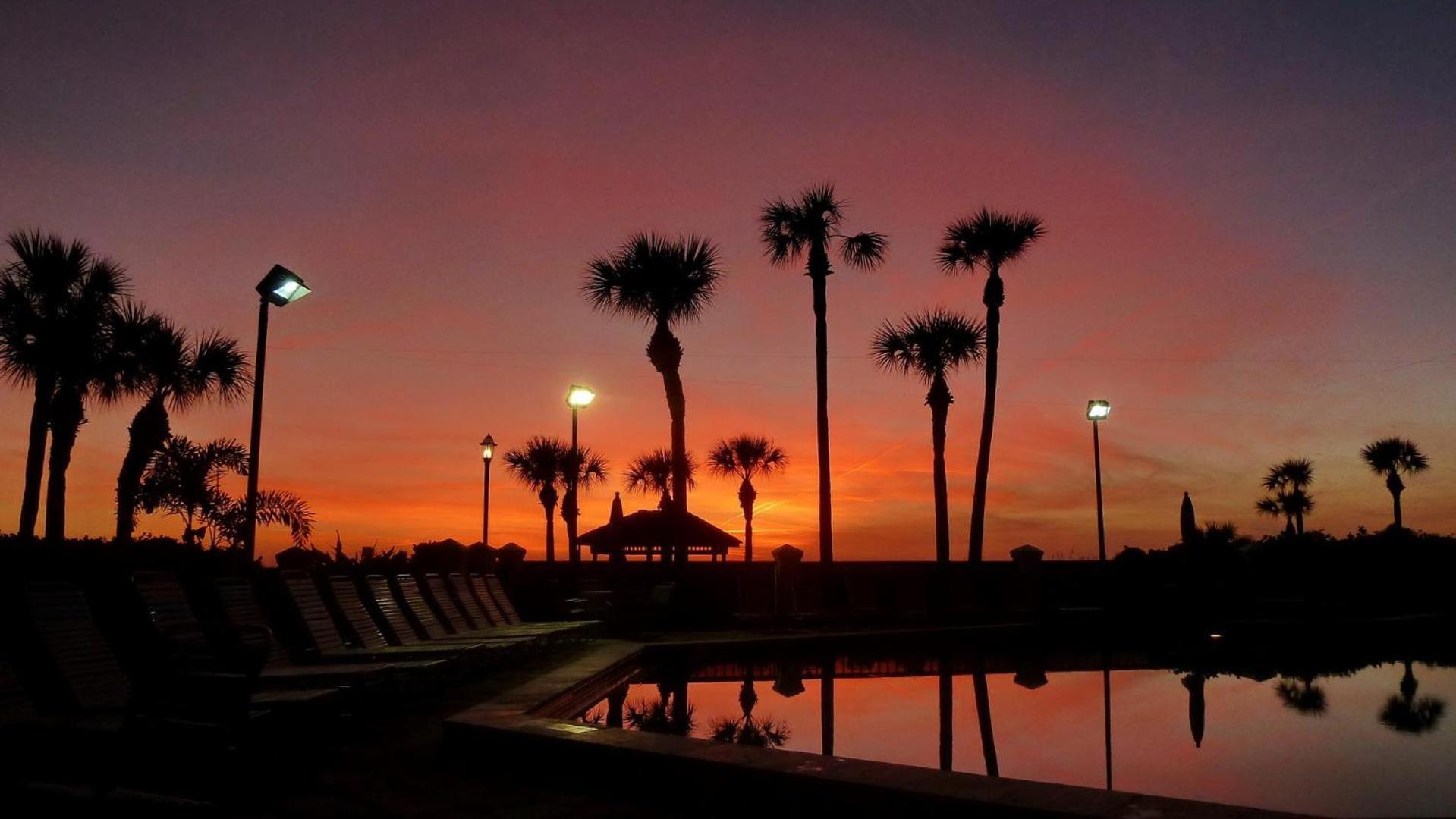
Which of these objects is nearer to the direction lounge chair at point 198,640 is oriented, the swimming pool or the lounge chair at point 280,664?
the swimming pool

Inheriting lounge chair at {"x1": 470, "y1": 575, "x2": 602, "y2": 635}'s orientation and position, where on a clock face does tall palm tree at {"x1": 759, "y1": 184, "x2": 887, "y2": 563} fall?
The tall palm tree is roughly at 10 o'clock from the lounge chair.

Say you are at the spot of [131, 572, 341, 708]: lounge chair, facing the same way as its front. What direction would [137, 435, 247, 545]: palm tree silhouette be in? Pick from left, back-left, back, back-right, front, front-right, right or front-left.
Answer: back-left

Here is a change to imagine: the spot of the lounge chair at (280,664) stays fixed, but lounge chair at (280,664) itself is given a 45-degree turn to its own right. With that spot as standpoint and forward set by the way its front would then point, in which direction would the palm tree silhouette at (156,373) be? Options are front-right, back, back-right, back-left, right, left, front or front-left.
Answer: back-left

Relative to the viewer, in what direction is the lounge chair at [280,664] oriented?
to the viewer's right

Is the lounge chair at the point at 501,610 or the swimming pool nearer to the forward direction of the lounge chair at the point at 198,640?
the swimming pool

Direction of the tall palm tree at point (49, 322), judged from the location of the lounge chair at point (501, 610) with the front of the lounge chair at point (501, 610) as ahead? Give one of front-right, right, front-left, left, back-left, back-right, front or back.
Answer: back-left

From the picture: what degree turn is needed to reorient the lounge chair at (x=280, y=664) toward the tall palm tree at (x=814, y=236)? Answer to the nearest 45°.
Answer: approximately 45° to its left

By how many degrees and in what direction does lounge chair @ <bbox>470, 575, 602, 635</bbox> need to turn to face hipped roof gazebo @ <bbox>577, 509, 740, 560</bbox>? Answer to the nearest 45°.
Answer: approximately 90° to its left

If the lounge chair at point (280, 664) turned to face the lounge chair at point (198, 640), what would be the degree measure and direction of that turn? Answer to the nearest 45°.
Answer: approximately 90° to its right

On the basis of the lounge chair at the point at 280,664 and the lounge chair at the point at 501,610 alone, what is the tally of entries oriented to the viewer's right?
2

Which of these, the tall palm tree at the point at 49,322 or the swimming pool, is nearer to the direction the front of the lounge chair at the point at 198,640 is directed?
the swimming pool

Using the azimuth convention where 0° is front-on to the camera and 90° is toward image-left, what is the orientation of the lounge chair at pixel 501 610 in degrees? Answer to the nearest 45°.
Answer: approximately 270°
